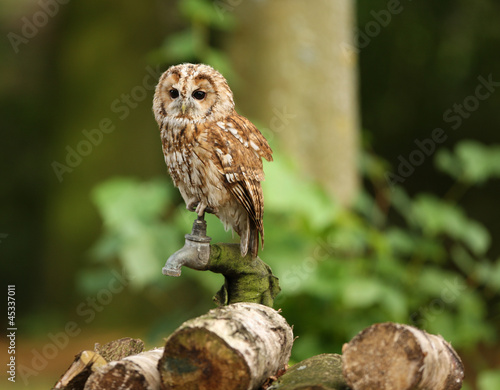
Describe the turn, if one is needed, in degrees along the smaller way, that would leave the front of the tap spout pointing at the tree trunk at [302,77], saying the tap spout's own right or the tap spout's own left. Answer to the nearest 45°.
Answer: approximately 90° to the tap spout's own right

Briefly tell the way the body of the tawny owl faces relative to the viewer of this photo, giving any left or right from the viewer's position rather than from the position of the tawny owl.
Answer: facing the viewer and to the left of the viewer

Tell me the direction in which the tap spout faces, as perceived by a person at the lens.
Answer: facing to the left of the viewer
